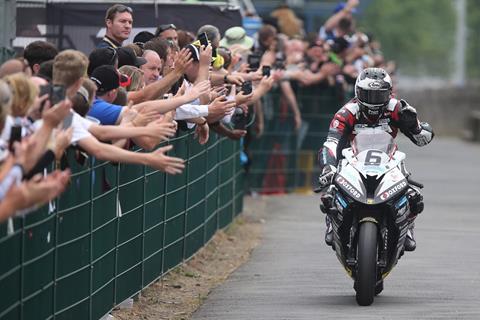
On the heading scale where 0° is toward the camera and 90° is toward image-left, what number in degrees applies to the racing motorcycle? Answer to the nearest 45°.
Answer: approximately 0°

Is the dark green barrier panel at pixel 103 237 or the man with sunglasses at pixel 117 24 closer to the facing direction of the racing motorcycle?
the dark green barrier panel

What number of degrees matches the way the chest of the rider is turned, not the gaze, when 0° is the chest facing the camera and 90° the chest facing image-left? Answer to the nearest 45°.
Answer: approximately 0°

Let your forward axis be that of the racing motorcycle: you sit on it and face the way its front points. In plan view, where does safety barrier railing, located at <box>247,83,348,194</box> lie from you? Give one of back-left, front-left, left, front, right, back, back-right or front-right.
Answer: back

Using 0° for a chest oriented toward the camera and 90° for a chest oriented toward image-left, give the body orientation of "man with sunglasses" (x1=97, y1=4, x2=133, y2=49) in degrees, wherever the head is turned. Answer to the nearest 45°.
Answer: approximately 315°
